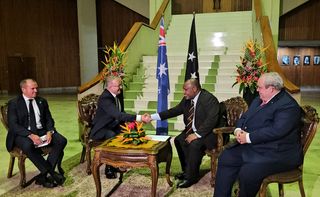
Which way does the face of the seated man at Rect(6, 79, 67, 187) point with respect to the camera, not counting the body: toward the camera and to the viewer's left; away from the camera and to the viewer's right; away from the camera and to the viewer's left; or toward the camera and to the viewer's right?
toward the camera and to the viewer's right

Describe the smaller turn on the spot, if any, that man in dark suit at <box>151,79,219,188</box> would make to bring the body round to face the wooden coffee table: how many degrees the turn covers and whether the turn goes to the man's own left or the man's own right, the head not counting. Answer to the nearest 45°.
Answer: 0° — they already face it

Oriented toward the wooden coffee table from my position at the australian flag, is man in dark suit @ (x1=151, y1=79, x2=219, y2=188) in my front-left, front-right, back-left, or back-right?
front-left

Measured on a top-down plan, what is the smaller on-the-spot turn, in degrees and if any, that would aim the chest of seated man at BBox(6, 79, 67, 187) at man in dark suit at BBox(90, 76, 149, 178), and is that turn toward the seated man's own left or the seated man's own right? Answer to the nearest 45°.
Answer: approximately 45° to the seated man's own left

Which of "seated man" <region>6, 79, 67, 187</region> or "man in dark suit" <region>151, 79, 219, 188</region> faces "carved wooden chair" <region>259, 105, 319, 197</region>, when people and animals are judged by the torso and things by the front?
the seated man

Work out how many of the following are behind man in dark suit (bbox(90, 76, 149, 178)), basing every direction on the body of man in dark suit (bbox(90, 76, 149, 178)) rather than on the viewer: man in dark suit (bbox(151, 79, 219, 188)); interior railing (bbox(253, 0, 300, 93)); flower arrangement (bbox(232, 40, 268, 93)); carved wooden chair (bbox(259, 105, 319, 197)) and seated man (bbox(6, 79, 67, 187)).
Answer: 1

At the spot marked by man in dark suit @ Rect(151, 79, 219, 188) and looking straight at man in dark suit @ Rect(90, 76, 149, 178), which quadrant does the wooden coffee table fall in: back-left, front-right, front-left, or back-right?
front-left

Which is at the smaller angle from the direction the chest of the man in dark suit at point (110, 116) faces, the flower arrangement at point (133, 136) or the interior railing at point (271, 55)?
the flower arrangement

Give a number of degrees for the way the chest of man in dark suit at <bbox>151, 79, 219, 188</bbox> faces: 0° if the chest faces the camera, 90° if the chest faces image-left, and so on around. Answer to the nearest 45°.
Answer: approximately 45°

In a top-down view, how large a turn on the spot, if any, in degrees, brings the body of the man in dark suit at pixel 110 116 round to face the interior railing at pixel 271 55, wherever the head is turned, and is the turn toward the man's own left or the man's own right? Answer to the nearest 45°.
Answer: approximately 45° to the man's own left

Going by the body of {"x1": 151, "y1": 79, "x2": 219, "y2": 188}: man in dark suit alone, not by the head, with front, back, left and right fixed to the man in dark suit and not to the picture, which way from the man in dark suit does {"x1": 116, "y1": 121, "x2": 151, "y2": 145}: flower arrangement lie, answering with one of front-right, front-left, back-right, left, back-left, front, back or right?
front

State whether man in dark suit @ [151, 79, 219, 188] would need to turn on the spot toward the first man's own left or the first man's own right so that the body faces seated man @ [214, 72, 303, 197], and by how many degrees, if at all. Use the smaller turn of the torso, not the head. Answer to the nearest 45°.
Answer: approximately 90° to the first man's own left

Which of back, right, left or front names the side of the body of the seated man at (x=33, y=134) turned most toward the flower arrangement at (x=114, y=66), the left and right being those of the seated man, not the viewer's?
left

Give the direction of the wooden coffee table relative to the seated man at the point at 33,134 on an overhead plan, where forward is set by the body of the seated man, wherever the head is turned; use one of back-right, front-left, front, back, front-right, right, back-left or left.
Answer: front

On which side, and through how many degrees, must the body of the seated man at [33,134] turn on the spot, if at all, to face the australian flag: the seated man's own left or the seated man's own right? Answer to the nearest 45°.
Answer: approximately 90° to the seated man's own left

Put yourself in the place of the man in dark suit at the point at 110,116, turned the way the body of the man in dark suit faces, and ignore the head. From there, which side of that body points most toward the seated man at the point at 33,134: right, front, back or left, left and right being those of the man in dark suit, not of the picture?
back

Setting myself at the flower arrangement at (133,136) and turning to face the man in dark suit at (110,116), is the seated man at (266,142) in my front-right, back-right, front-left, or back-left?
back-right

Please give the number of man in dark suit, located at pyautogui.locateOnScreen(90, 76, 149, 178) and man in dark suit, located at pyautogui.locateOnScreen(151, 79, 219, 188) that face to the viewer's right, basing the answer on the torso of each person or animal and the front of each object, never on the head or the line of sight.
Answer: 1

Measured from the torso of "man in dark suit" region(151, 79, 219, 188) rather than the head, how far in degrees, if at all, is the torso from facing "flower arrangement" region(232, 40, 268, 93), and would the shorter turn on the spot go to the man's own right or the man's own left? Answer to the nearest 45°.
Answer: approximately 180°

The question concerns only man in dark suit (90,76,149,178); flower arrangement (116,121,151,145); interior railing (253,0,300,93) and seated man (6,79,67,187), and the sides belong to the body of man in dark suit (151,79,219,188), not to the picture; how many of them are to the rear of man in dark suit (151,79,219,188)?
1

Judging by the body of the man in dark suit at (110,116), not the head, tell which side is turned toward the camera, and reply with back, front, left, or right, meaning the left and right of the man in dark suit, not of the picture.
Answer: right

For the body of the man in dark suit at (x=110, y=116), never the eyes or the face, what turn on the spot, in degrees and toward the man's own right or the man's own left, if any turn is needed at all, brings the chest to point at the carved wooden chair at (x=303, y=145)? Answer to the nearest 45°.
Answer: approximately 45° to the man's own right
